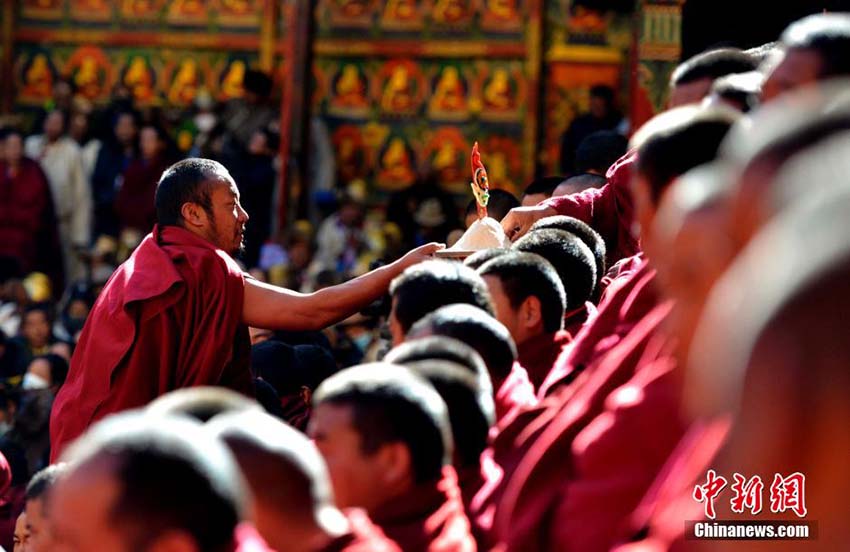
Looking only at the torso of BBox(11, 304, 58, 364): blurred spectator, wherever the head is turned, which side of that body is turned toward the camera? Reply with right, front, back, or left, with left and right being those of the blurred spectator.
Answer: front

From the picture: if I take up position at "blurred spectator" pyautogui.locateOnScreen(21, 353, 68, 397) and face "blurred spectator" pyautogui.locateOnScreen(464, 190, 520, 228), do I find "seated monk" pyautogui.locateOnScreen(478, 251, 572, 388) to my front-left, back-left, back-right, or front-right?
front-right

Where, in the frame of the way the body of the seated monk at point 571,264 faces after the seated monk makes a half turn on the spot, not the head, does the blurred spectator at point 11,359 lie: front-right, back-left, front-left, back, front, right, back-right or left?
back-left

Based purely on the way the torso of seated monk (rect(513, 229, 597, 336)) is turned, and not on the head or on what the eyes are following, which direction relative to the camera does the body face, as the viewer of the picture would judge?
to the viewer's left

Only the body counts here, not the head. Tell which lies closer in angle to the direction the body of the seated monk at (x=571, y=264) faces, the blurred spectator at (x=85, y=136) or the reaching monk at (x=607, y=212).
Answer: the blurred spectator

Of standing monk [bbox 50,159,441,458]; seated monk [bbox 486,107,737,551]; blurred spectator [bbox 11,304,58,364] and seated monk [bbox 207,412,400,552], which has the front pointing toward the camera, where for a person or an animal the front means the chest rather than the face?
the blurred spectator

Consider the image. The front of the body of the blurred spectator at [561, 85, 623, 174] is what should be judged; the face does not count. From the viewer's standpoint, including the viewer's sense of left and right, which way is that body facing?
facing the viewer and to the left of the viewer

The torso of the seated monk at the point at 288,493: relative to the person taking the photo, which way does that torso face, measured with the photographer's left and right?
facing to the left of the viewer

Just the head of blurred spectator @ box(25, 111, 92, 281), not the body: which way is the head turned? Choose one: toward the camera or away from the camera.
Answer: toward the camera

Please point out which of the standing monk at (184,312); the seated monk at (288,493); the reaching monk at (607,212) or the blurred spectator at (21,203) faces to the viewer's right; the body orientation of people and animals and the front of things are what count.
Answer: the standing monk

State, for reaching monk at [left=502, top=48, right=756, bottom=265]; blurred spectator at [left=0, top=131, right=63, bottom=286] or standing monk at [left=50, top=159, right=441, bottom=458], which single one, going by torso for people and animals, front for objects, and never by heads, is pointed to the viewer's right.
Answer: the standing monk

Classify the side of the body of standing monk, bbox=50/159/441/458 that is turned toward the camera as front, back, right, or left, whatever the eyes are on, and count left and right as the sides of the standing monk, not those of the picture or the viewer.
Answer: right

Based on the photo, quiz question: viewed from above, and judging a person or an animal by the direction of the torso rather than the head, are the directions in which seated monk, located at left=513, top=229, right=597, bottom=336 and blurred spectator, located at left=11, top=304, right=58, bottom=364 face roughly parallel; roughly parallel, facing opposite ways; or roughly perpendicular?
roughly perpendicular

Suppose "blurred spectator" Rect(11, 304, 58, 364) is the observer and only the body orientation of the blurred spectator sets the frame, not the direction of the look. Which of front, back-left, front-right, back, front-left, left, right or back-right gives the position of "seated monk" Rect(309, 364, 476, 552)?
front

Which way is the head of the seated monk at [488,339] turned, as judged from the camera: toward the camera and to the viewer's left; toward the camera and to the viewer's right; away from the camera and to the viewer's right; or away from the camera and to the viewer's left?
away from the camera and to the viewer's left

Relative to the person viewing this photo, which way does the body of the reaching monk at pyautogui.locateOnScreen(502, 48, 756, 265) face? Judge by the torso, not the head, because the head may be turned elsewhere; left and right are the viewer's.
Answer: facing to the left of the viewer

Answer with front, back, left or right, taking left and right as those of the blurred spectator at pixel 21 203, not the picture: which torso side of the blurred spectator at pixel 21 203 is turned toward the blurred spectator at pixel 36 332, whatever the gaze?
front
